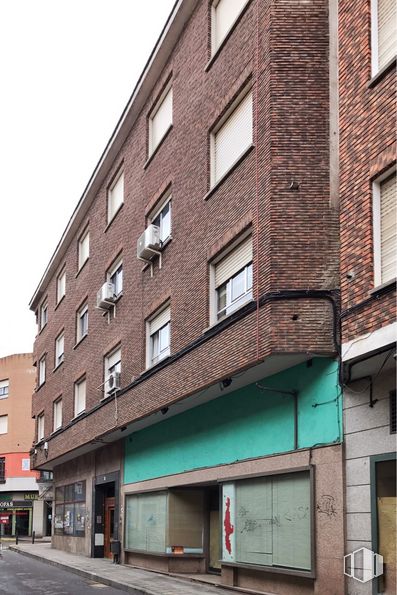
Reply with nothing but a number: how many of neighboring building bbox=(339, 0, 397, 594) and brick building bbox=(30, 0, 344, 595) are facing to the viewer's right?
0

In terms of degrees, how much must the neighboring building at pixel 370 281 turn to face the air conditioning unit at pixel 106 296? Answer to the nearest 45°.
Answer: approximately 90° to its right

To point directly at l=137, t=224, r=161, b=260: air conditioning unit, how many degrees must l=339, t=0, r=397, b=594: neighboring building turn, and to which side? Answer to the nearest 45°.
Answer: approximately 90° to its right

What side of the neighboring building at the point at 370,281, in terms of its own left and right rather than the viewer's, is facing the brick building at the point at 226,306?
right

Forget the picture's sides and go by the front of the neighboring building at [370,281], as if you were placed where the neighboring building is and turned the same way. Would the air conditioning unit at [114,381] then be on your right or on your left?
on your right

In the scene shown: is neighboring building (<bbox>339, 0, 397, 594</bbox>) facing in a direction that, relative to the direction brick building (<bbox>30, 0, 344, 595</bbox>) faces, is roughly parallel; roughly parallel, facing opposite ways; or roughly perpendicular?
roughly parallel

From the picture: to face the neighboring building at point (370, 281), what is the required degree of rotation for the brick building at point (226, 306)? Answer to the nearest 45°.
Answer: approximately 45° to its left

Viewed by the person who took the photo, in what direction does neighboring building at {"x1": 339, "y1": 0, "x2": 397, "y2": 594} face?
facing the viewer and to the left of the viewer
